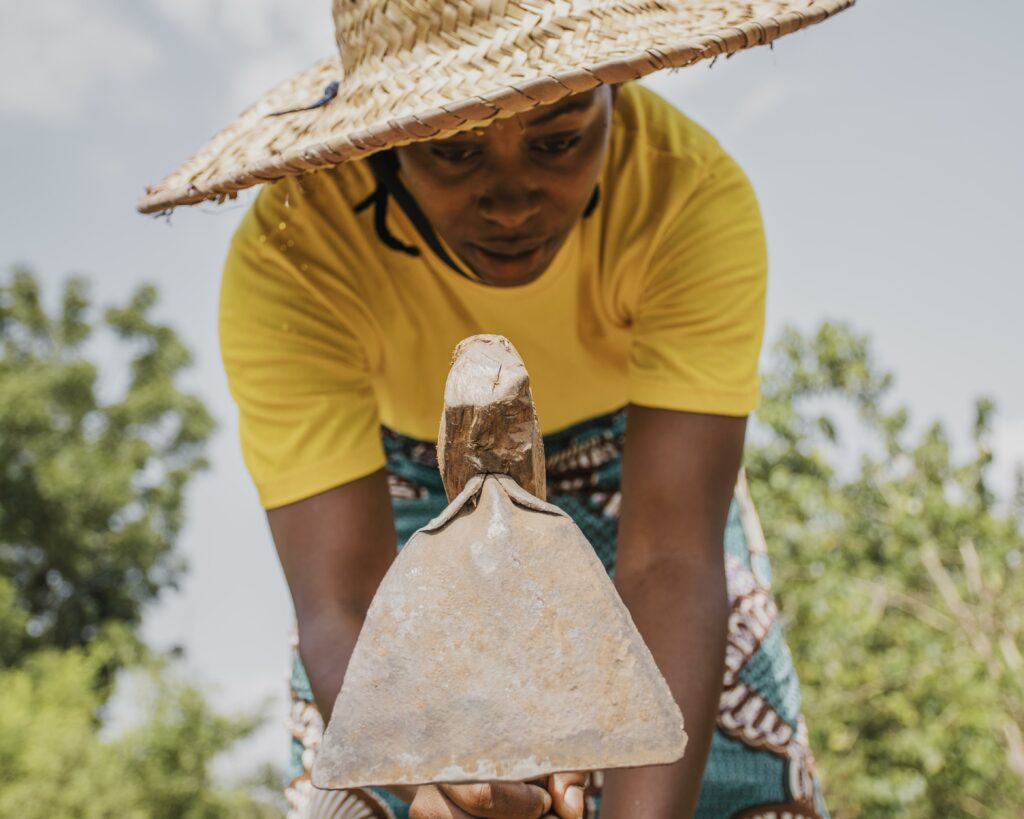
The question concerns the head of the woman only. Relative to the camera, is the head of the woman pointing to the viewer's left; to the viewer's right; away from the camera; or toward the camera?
toward the camera

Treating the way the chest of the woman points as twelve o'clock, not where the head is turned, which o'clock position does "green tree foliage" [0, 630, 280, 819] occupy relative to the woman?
The green tree foliage is roughly at 5 o'clock from the woman.

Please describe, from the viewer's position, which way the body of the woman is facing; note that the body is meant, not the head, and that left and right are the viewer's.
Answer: facing the viewer

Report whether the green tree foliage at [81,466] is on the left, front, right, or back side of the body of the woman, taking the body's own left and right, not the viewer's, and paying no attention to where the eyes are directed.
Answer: back
